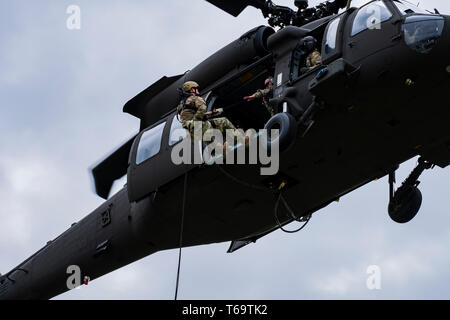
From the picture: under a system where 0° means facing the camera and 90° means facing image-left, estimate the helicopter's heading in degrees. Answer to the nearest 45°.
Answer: approximately 315°
